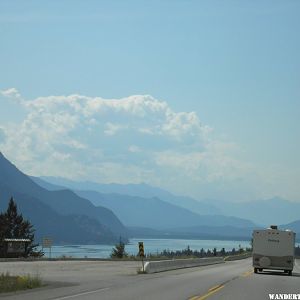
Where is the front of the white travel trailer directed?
away from the camera
